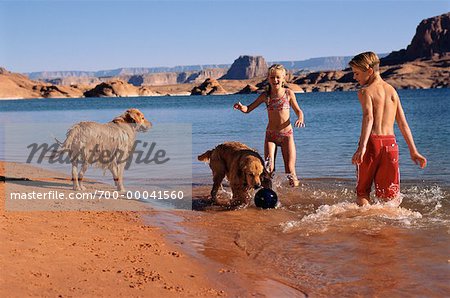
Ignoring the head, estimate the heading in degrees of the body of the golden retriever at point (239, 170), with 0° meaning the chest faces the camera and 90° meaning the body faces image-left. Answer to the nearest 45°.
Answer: approximately 315°

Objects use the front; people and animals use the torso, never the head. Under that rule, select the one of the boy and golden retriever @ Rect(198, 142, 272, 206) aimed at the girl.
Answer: the boy

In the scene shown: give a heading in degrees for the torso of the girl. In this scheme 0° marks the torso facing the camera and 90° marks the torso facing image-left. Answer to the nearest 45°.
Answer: approximately 0°

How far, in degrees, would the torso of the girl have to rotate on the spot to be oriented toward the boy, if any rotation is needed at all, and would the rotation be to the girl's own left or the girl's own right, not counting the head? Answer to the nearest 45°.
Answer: approximately 45° to the girl's own left

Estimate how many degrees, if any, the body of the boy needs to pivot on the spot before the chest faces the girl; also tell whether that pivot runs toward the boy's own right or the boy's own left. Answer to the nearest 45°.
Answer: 0° — they already face them
